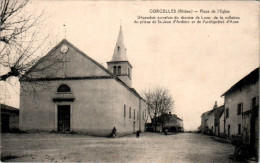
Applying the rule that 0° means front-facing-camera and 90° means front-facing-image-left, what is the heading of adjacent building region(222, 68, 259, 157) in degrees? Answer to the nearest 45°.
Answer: approximately 90°
